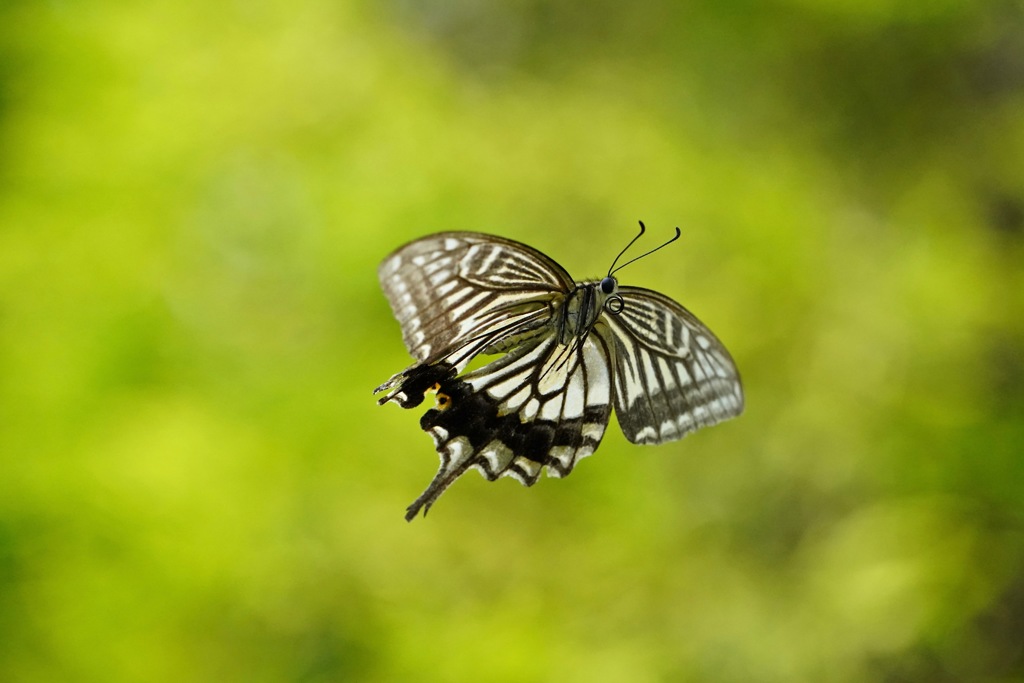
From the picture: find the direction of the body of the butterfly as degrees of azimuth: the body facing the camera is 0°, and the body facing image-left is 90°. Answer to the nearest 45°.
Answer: approximately 270°
